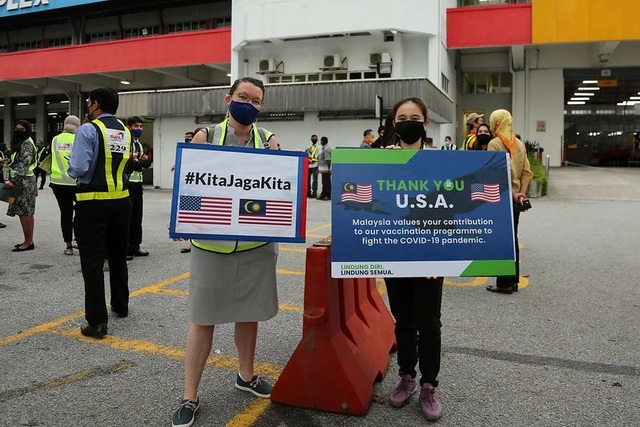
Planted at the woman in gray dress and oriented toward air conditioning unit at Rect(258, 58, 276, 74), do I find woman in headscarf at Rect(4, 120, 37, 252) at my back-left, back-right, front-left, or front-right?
front-left

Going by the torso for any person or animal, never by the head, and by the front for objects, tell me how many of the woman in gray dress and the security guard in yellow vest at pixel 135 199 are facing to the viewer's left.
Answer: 0

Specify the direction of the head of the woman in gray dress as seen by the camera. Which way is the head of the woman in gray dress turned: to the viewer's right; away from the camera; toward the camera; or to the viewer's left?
toward the camera

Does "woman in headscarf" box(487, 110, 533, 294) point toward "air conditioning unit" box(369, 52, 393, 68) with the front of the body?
no

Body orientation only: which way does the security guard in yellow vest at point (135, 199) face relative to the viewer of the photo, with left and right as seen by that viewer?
facing the viewer and to the right of the viewer

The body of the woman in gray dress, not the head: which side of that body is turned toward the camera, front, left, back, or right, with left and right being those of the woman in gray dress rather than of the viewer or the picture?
front

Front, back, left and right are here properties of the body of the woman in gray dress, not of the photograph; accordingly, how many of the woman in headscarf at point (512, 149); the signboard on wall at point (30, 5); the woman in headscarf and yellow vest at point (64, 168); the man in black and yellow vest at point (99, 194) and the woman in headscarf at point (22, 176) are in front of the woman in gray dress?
0

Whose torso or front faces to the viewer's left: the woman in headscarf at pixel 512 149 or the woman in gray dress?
the woman in headscarf

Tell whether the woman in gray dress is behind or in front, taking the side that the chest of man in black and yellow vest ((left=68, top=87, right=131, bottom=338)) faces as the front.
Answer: behind

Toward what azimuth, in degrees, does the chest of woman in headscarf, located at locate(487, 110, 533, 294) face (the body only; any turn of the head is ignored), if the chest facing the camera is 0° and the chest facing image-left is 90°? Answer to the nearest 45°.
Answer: approximately 90°

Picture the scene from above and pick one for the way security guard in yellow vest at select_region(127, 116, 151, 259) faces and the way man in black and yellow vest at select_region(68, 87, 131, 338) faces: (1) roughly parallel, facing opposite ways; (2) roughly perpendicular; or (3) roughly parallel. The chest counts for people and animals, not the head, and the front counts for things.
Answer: roughly parallel, facing opposite ways

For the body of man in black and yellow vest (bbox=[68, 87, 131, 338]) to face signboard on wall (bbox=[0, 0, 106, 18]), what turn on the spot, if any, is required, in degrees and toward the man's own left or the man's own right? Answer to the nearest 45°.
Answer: approximately 45° to the man's own right

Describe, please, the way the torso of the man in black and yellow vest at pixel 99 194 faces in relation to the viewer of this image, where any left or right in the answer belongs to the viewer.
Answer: facing away from the viewer and to the left of the viewer
